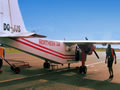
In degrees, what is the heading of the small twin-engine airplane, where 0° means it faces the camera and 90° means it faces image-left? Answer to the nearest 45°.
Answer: approximately 225°
